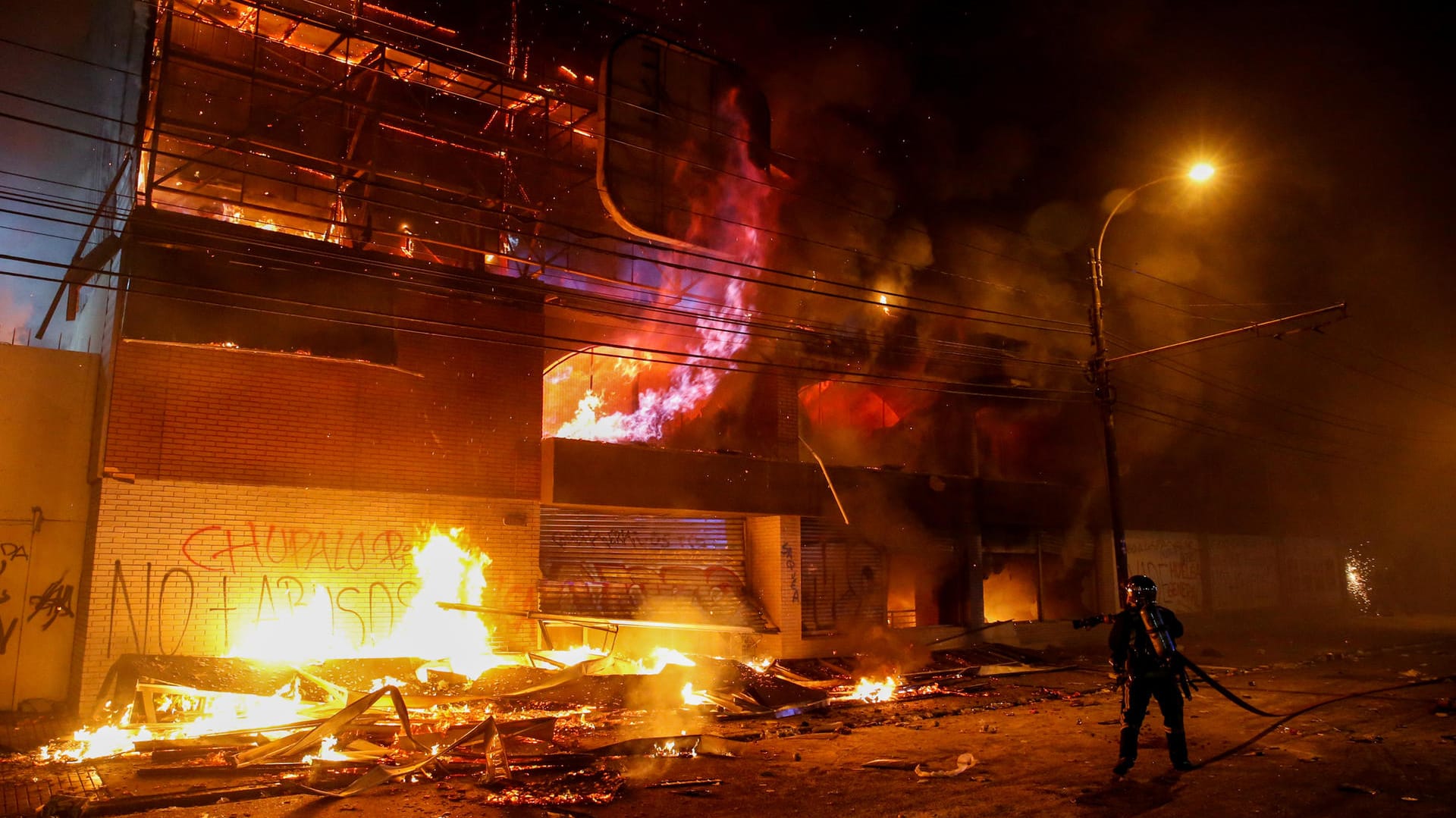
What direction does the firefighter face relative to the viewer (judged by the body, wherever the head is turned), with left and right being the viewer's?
facing away from the viewer and to the left of the viewer

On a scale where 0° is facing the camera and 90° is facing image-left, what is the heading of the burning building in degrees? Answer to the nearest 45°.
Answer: approximately 315°

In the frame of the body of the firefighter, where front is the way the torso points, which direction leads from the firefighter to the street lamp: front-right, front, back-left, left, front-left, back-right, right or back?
front-right

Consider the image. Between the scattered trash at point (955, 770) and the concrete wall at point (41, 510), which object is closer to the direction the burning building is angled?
the scattered trash

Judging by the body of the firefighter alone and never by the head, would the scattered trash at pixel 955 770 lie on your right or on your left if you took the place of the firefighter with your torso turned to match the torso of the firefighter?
on your left

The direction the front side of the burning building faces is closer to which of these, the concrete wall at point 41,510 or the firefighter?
the firefighter

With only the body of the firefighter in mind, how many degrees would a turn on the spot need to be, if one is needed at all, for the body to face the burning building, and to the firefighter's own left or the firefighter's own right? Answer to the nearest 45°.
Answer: approximately 45° to the firefighter's own left

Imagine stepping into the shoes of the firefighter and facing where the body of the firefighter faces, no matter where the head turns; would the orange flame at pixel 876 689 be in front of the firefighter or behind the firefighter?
in front

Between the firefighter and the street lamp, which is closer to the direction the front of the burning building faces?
the firefighter

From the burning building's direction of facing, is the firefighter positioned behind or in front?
in front

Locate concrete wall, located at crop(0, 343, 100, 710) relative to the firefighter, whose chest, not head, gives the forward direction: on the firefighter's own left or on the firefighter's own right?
on the firefighter's own left
